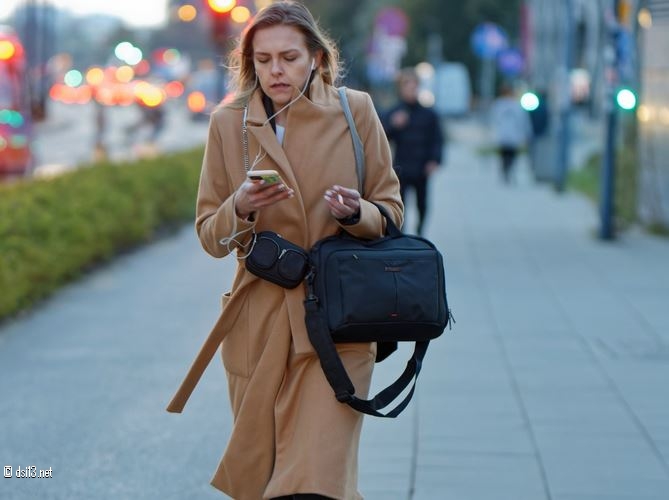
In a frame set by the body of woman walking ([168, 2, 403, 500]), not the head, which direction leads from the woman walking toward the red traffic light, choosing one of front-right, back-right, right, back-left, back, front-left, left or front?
back

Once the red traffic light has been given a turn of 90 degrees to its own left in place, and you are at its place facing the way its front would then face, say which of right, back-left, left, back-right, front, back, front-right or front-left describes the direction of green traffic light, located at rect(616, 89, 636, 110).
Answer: front-right

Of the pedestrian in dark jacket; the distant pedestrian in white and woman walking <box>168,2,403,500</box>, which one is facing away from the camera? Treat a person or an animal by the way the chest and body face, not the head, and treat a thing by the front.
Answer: the distant pedestrian in white

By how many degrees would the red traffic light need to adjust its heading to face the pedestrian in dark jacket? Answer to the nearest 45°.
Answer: approximately 45° to its left

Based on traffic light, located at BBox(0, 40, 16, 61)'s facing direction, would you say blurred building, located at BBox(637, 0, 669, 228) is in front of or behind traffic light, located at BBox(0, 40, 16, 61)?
in front

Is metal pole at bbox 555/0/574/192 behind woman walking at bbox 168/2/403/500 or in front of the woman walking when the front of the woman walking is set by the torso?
behind

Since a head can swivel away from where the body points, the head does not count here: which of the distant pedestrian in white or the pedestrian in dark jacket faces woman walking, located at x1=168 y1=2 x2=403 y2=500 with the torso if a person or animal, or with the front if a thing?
the pedestrian in dark jacket

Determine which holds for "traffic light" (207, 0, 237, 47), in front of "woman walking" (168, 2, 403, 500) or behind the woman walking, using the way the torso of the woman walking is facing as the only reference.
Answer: behind

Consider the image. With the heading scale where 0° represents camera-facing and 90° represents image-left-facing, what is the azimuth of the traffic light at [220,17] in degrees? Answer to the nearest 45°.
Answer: approximately 0°

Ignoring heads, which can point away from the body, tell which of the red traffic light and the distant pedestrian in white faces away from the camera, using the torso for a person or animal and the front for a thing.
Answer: the distant pedestrian in white

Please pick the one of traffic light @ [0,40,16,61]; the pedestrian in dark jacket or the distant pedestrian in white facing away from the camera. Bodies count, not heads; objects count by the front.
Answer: the distant pedestrian in white
